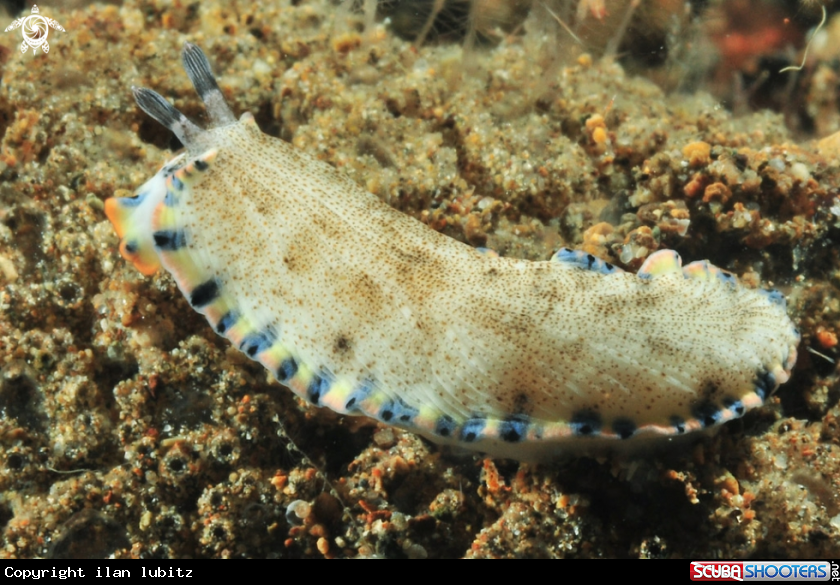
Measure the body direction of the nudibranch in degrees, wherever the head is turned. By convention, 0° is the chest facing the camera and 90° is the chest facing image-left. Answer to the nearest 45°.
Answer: approximately 90°
